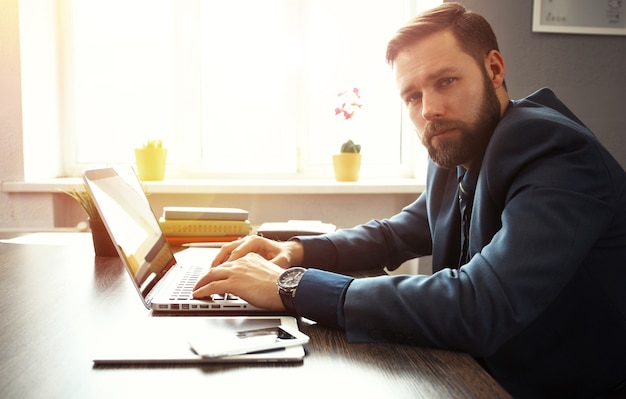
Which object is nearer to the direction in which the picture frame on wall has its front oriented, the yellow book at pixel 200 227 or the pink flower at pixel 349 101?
the yellow book

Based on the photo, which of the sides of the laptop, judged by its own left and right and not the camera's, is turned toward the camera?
right

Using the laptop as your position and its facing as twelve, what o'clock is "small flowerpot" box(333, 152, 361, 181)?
The small flowerpot is roughly at 10 o'clock from the laptop.

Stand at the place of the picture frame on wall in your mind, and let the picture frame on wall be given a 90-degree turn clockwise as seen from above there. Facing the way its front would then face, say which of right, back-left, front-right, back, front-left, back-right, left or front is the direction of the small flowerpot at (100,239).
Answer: front-left

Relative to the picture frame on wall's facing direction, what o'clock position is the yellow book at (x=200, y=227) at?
The yellow book is roughly at 1 o'clock from the picture frame on wall.

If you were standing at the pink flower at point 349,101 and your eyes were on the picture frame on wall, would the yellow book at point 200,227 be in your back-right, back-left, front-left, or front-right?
back-right

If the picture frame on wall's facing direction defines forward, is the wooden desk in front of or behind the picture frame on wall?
in front

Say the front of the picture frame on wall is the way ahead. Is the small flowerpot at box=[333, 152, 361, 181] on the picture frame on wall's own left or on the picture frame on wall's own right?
on the picture frame on wall's own right

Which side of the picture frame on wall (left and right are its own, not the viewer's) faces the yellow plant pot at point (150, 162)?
right

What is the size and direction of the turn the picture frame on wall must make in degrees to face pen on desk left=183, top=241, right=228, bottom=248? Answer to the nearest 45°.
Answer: approximately 45° to its right

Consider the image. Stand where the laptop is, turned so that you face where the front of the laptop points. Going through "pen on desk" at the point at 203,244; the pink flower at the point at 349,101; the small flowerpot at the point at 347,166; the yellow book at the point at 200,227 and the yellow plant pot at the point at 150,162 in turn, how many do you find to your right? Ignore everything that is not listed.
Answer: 0

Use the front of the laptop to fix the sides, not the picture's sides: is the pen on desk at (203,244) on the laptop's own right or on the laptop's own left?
on the laptop's own left

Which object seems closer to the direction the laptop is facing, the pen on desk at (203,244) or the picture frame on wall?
the picture frame on wall

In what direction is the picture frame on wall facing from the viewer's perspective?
toward the camera

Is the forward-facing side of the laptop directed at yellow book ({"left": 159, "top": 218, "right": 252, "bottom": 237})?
no

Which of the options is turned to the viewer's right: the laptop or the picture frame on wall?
the laptop

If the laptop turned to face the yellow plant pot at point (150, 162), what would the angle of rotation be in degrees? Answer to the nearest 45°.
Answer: approximately 90° to its left

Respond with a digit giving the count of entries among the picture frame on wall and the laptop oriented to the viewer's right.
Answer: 1
